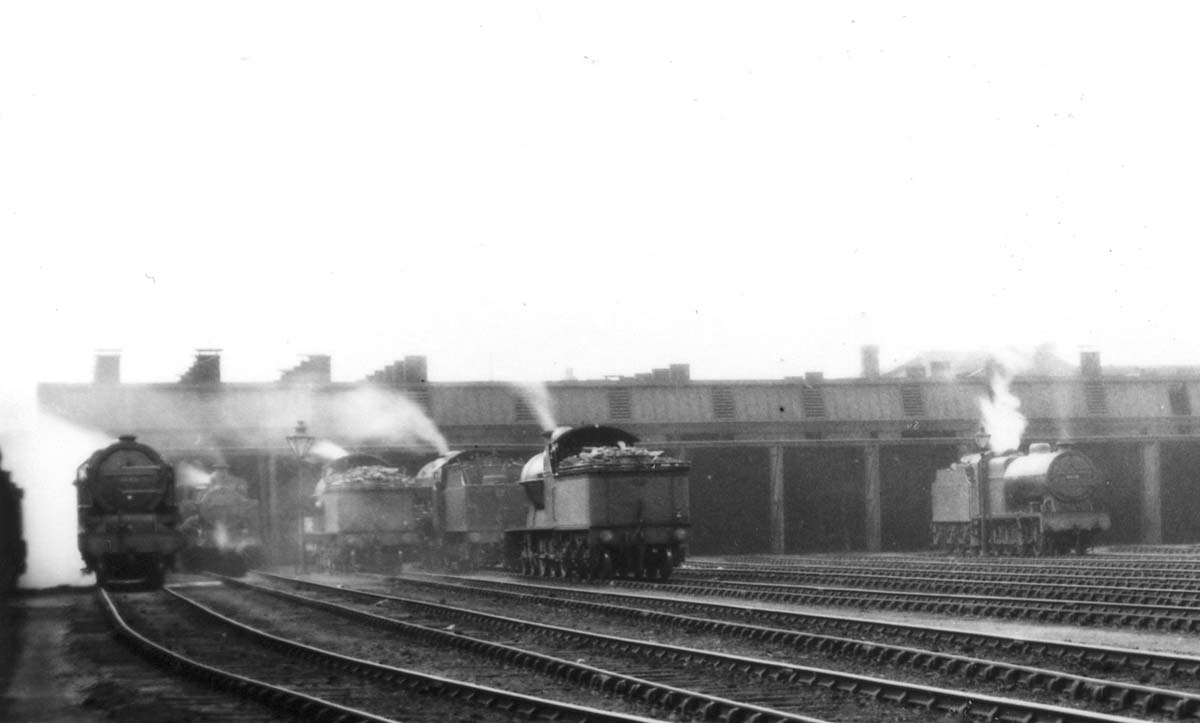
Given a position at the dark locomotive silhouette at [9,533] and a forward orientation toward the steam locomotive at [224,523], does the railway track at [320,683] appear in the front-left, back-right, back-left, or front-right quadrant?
back-right

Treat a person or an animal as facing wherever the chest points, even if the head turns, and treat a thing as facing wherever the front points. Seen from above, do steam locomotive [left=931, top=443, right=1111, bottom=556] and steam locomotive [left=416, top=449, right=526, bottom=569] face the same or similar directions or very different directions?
very different directions

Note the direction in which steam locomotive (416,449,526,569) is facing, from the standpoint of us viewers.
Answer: facing away from the viewer and to the left of the viewer
